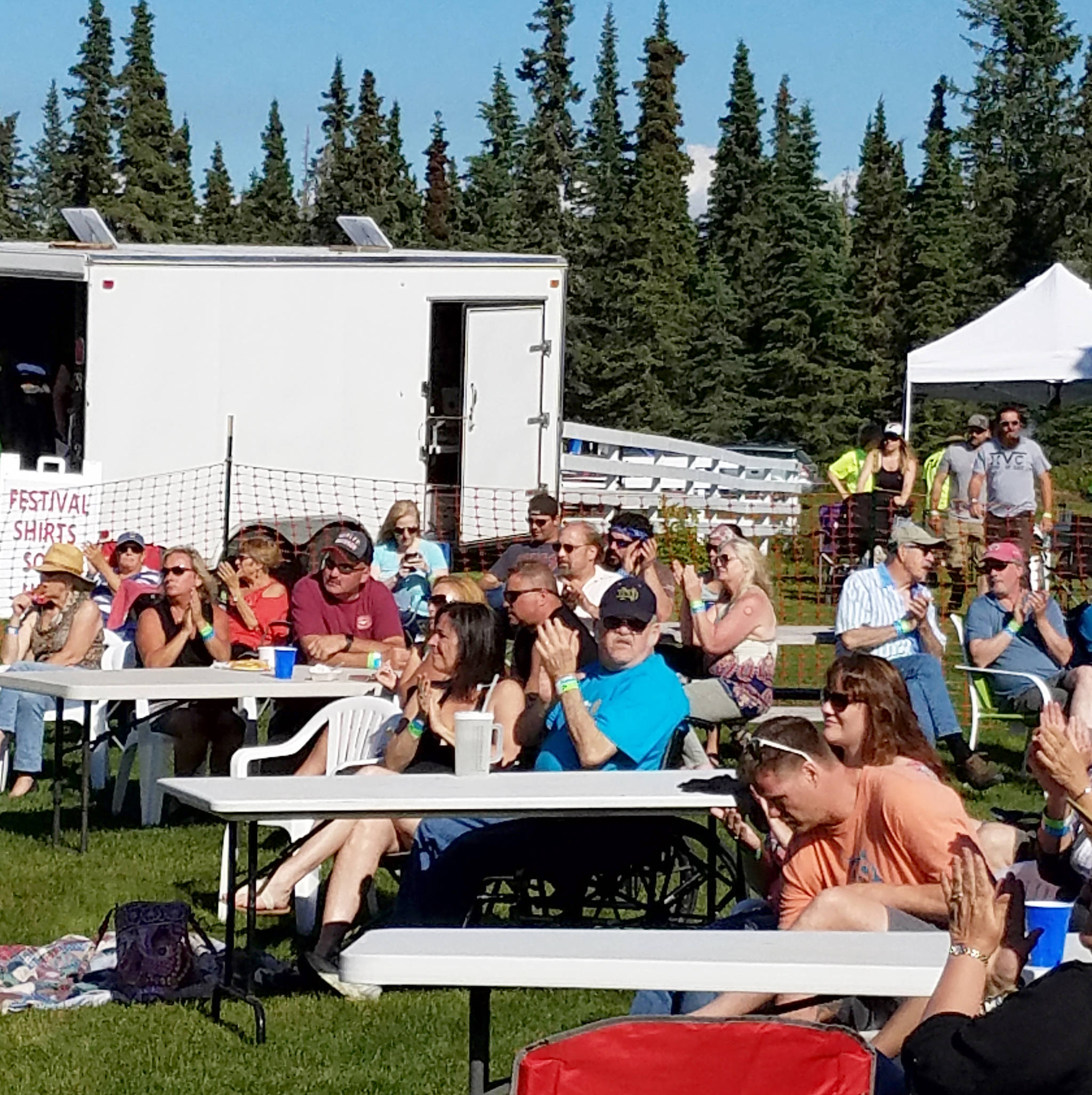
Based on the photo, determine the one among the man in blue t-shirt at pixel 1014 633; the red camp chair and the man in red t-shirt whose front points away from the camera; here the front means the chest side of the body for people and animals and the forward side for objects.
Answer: the red camp chair

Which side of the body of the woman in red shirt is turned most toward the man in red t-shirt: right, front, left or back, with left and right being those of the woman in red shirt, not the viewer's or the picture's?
left

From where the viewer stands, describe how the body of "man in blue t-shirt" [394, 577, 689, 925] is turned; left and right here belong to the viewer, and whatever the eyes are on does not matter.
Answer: facing the viewer and to the left of the viewer

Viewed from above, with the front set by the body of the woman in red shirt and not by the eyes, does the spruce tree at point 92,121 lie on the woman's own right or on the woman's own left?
on the woman's own right

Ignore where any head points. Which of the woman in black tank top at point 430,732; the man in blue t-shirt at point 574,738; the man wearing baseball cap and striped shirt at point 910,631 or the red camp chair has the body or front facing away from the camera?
the red camp chair

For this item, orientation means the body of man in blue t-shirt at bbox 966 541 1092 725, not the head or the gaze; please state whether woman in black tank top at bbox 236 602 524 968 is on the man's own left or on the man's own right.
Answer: on the man's own right

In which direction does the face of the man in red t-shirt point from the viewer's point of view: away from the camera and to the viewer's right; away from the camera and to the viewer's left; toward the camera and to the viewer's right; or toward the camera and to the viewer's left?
toward the camera and to the viewer's left

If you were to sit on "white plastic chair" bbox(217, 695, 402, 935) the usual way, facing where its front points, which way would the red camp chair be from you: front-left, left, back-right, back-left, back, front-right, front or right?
front-left

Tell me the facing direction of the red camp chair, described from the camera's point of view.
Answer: facing away from the viewer

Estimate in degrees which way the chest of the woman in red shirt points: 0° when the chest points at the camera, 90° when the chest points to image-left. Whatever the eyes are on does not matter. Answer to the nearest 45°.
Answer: approximately 45°

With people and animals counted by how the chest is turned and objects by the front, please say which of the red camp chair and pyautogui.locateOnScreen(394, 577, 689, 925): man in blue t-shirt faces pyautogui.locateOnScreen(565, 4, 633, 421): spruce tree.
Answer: the red camp chair

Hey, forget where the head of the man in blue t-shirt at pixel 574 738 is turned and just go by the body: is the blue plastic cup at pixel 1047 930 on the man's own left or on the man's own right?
on the man's own left

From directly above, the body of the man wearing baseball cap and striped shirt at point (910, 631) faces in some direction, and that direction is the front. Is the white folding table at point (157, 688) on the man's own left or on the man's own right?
on the man's own right

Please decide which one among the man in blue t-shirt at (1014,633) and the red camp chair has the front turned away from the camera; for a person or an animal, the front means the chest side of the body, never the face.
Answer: the red camp chair

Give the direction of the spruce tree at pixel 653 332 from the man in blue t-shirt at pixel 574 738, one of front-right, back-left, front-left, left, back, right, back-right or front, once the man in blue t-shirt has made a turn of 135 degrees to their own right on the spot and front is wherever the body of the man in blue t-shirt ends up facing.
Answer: front
